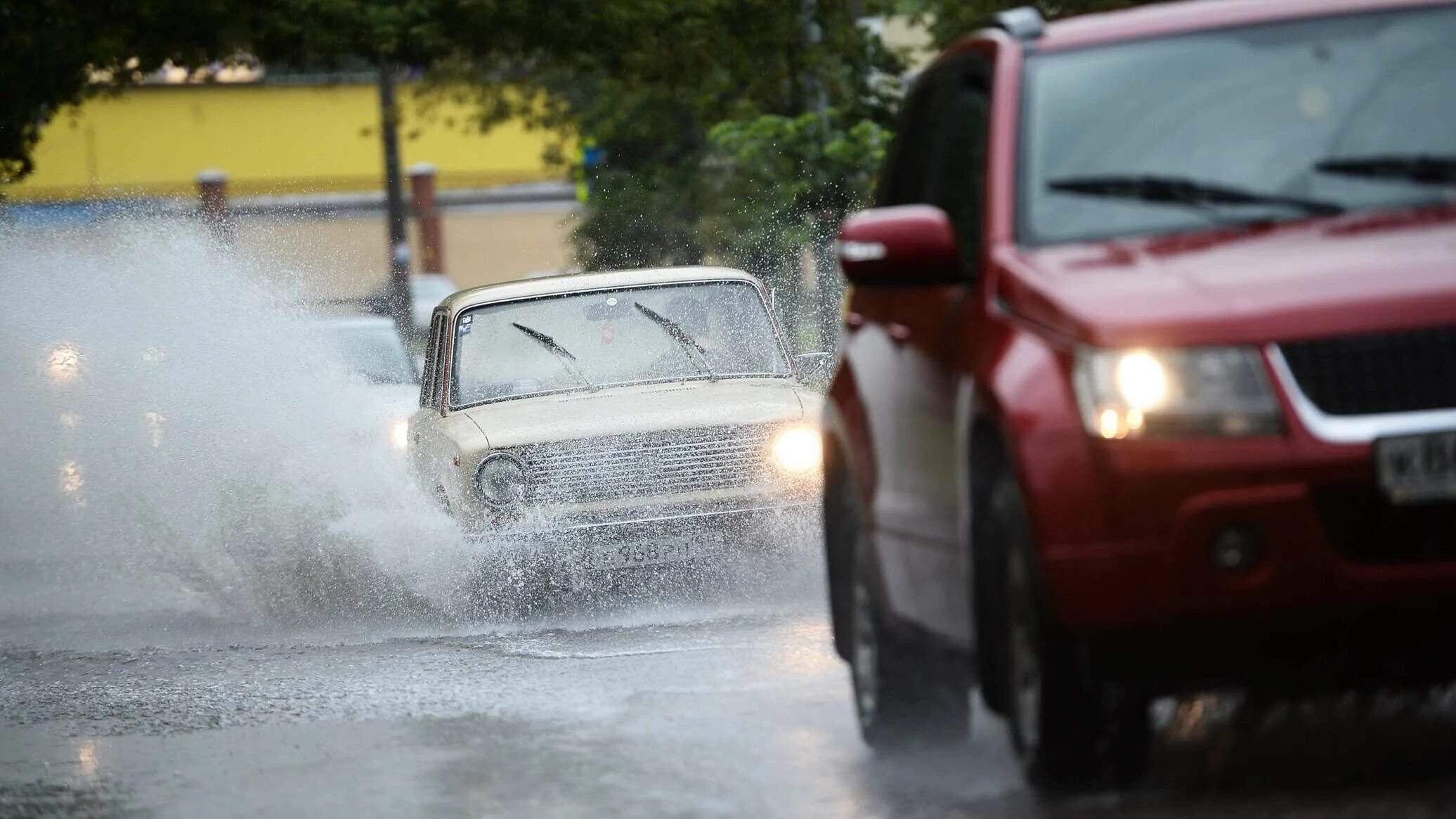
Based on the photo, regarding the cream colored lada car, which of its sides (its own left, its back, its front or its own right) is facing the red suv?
front

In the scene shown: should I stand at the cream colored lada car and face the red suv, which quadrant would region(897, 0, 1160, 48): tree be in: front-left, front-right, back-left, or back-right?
back-left

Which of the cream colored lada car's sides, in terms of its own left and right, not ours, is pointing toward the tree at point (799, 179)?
back

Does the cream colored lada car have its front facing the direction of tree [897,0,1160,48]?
no

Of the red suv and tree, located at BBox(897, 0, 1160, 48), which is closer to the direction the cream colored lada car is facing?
the red suv

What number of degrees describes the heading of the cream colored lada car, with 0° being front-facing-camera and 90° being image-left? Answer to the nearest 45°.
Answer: approximately 0°

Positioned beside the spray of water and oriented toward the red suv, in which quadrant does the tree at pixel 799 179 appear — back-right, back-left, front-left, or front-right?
back-left

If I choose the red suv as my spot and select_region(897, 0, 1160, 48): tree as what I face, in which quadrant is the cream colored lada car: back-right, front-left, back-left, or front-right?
front-left

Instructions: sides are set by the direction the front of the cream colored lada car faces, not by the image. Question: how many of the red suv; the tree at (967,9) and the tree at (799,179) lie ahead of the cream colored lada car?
1
